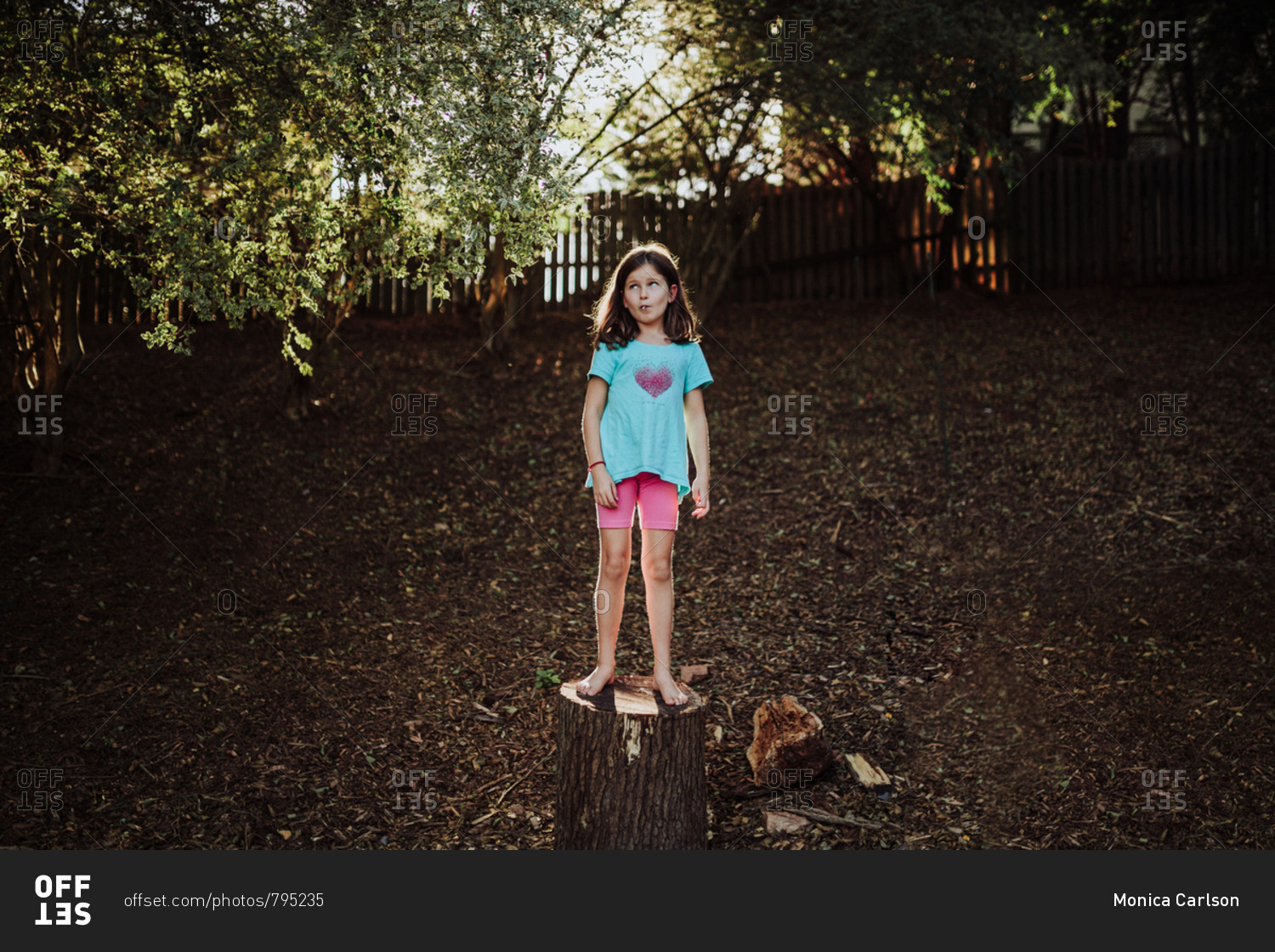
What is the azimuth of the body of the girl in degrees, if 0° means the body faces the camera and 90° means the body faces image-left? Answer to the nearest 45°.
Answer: approximately 0°

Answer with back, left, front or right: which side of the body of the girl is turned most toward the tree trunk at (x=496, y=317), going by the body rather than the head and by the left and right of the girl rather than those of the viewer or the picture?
back

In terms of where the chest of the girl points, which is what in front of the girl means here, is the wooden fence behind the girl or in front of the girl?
behind
